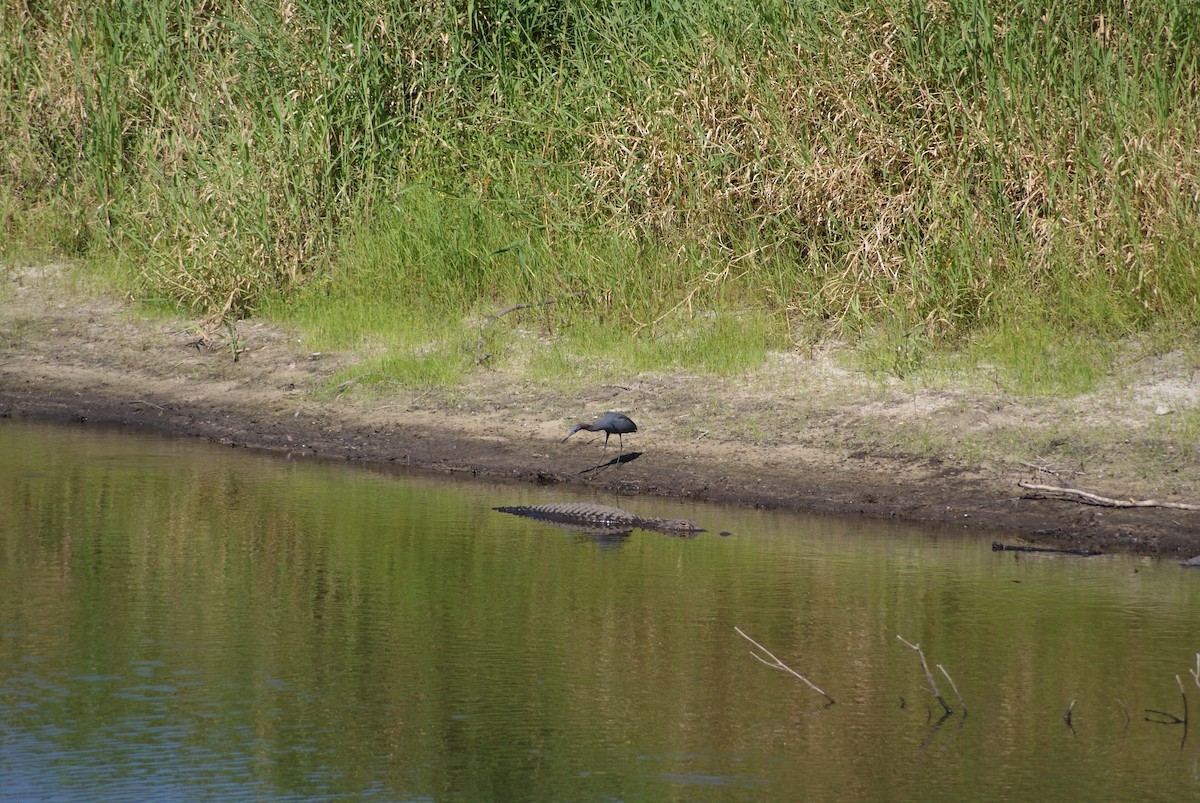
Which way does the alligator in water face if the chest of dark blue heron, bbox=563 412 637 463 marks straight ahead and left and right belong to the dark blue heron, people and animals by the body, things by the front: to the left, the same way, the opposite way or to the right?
the opposite way

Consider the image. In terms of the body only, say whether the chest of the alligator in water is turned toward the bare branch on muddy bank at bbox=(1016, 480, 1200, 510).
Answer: yes

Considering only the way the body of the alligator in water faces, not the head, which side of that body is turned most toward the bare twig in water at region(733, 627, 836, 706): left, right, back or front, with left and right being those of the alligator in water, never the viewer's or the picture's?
right

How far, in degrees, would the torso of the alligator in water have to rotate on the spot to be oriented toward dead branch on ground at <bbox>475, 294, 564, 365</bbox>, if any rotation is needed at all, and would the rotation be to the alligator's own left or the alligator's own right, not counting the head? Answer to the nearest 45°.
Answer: approximately 90° to the alligator's own left

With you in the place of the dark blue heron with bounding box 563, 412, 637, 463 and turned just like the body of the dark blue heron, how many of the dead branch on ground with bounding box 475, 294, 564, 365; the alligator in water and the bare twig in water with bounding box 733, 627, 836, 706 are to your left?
2

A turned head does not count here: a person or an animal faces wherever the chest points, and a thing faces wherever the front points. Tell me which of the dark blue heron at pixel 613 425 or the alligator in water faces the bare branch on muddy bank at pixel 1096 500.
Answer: the alligator in water

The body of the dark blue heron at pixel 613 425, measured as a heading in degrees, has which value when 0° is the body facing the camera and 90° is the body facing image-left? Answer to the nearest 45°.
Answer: approximately 90°

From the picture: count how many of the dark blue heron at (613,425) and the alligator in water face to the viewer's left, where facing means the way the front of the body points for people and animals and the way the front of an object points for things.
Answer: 1

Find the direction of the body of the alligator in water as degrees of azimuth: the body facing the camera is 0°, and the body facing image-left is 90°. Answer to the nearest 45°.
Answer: approximately 270°

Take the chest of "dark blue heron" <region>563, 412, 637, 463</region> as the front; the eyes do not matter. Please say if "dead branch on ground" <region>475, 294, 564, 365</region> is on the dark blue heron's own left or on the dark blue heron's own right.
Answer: on the dark blue heron's own right

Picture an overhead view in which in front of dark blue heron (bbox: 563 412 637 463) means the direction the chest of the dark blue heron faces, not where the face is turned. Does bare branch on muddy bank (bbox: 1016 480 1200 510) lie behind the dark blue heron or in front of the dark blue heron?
behind
